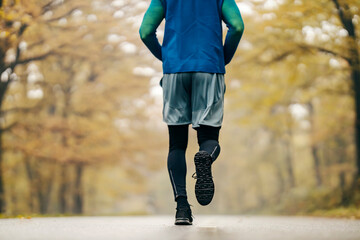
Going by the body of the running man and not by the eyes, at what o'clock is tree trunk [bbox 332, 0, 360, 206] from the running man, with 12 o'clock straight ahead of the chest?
The tree trunk is roughly at 1 o'clock from the running man.

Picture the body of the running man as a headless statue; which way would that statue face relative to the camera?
away from the camera

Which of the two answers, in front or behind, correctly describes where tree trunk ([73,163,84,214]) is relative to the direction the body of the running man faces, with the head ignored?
in front

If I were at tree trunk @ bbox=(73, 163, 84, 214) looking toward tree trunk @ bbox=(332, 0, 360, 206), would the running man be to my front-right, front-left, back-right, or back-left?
front-right

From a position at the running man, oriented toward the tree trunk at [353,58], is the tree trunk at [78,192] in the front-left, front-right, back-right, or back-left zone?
front-left

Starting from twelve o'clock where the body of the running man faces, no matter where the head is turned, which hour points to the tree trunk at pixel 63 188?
The tree trunk is roughly at 11 o'clock from the running man.
